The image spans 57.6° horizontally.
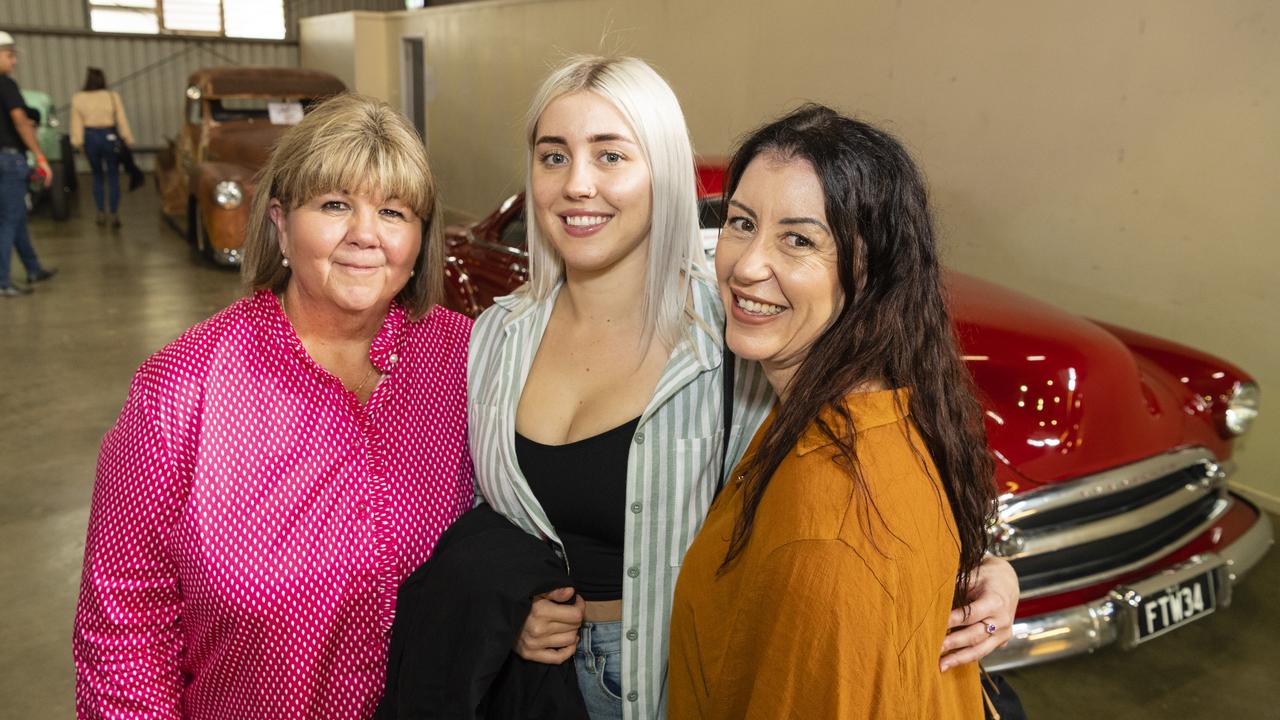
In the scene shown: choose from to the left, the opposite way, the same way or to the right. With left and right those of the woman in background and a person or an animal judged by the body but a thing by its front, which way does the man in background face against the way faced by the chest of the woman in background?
to the right

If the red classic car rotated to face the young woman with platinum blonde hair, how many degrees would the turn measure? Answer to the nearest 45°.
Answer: approximately 90° to its right

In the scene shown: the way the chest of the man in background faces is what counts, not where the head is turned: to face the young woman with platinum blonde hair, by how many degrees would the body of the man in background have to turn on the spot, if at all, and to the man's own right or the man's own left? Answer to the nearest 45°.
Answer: approximately 90° to the man's own right

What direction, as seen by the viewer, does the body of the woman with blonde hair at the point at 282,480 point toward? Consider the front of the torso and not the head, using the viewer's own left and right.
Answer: facing the viewer and to the right of the viewer

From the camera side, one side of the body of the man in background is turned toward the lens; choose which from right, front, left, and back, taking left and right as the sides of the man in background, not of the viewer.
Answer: right

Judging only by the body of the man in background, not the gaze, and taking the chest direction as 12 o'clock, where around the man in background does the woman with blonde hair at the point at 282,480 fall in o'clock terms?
The woman with blonde hair is roughly at 3 o'clock from the man in background.

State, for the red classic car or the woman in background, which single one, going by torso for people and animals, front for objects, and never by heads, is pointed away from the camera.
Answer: the woman in background

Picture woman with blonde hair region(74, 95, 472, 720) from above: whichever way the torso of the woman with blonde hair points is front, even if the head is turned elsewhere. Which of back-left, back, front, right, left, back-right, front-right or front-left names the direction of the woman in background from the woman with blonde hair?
back-left

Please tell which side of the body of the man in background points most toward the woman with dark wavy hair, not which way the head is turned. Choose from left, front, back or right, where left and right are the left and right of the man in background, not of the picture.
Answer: right

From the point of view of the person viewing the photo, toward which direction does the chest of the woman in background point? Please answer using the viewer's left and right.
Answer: facing away from the viewer

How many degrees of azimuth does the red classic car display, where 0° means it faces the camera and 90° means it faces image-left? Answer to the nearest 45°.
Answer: approximately 315°
